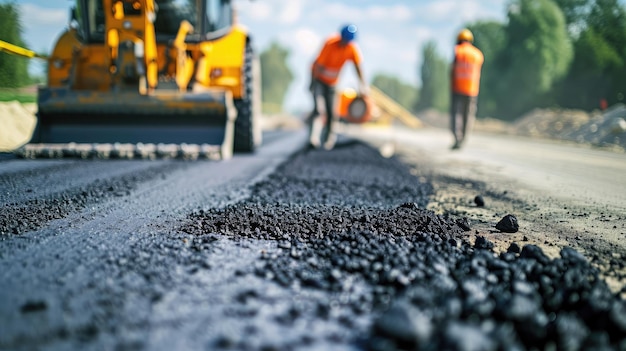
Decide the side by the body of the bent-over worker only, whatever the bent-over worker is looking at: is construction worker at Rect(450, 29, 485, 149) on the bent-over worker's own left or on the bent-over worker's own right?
on the bent-over worker's own left

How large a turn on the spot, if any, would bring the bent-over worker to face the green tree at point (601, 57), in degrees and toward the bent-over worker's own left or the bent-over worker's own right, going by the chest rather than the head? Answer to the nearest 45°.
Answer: approximately 90° to the bent-over worker's own left

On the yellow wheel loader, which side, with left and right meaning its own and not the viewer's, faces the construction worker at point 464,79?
left

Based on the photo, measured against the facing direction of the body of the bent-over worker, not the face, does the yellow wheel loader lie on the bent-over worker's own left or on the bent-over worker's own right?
on the bent-over worker's own right

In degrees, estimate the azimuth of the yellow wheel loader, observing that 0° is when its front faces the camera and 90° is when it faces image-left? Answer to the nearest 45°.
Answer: approximately 0°

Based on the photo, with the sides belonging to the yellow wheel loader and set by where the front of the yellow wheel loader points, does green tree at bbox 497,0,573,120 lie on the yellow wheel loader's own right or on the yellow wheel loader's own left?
on the yellow wheel loader's own left

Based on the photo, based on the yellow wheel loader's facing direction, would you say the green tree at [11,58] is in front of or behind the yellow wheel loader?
behind

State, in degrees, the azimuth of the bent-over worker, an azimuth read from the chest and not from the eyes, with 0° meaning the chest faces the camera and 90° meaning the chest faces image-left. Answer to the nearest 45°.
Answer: approximately 315°
